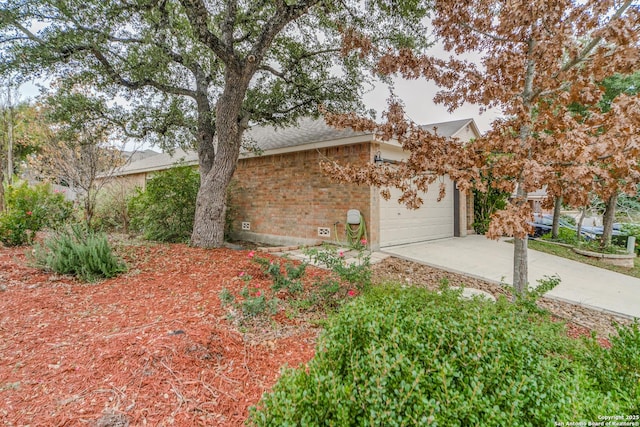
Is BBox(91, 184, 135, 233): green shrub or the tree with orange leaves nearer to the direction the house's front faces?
the tree with orange leaves

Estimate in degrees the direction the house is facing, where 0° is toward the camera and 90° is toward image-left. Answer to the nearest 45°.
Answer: approximately 315°

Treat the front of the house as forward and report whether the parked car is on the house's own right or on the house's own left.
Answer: on the house's own left

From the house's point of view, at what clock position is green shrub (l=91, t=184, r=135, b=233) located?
The green shrub is roughly at 5 o'clock from the house.

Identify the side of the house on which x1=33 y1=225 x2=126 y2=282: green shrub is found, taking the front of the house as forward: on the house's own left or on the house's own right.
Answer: on the house's own right

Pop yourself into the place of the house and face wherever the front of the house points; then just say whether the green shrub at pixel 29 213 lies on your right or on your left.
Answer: on your right

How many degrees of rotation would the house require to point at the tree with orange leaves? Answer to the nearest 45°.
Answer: approximately 45° to its right

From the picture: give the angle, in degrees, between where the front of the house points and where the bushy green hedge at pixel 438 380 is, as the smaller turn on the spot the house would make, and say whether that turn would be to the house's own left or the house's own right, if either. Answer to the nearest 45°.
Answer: approximately 45° to the house's own right
